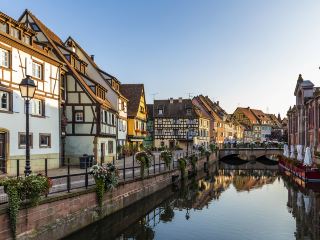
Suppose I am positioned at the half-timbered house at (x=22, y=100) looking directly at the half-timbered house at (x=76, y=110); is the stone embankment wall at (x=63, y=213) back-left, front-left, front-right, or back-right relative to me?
back-right

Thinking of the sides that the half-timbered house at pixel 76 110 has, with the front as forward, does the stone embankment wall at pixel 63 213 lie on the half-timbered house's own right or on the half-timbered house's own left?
on the half-timbered house's own right

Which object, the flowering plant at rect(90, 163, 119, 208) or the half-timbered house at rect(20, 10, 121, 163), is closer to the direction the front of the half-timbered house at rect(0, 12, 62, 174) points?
the flowering plant

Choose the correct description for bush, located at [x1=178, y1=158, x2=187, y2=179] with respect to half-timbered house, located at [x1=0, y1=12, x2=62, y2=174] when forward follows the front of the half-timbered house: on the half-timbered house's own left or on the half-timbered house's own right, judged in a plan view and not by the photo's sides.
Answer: on the half-timbered house's own left

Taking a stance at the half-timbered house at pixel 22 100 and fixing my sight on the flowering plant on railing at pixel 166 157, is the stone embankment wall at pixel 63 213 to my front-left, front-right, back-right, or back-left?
back-right

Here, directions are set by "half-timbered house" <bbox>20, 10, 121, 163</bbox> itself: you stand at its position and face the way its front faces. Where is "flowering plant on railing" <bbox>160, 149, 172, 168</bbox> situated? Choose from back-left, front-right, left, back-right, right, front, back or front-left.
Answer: front-left

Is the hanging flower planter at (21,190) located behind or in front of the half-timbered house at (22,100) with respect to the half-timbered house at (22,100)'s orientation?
in front

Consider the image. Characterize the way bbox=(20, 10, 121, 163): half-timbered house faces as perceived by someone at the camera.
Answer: facing the viewer and to the right of the viewer

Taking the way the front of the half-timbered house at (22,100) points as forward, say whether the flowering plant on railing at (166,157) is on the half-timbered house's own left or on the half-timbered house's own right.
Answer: on the half-timbered house's own left

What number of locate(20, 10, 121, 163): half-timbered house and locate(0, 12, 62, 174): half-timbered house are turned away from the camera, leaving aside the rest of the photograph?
0
